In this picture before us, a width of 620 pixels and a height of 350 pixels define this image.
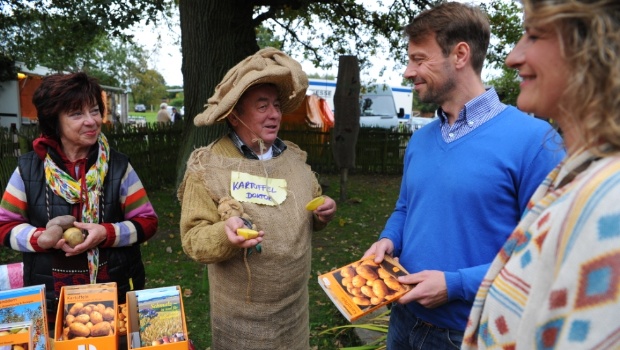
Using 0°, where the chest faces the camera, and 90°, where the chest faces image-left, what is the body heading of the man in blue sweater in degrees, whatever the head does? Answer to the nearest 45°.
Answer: approximately 45°

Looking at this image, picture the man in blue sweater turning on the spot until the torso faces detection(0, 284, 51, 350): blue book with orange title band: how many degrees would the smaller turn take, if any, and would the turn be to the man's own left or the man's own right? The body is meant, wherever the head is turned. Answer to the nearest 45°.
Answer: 0° — they already face it

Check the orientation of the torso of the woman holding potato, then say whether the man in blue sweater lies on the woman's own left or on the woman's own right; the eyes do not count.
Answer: on the woman's own left

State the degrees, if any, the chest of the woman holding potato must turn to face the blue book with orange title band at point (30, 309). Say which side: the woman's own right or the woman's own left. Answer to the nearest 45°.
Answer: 0° — they already face it

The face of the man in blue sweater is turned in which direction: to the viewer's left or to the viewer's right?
to the viewer's left

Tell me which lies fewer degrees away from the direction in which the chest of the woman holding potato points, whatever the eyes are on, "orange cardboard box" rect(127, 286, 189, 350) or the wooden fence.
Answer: the orange cardboard box

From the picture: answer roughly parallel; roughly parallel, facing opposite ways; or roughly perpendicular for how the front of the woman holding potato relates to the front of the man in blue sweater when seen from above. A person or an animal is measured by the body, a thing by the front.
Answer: roughly perpendicular

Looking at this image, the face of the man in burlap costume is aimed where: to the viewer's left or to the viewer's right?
to the viewer's right

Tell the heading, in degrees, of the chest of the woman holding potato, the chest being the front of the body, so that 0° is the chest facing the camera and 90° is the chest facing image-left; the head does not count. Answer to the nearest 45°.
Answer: approximately 0°

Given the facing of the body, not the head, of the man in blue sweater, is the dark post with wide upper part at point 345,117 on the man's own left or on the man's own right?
on the man's own right

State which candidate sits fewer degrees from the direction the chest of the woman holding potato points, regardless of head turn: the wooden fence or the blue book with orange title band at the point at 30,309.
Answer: the blue book with orange title band

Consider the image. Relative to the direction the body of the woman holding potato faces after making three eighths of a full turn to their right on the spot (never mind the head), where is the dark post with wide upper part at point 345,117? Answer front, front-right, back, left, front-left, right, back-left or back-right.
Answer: right

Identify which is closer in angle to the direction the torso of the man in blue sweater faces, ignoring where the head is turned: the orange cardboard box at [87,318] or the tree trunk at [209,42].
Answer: the orange cardboard box

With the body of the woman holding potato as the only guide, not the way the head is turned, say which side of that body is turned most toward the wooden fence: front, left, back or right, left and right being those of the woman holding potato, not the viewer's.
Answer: back

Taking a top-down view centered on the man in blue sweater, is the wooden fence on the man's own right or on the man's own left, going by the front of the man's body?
on the man's own right
